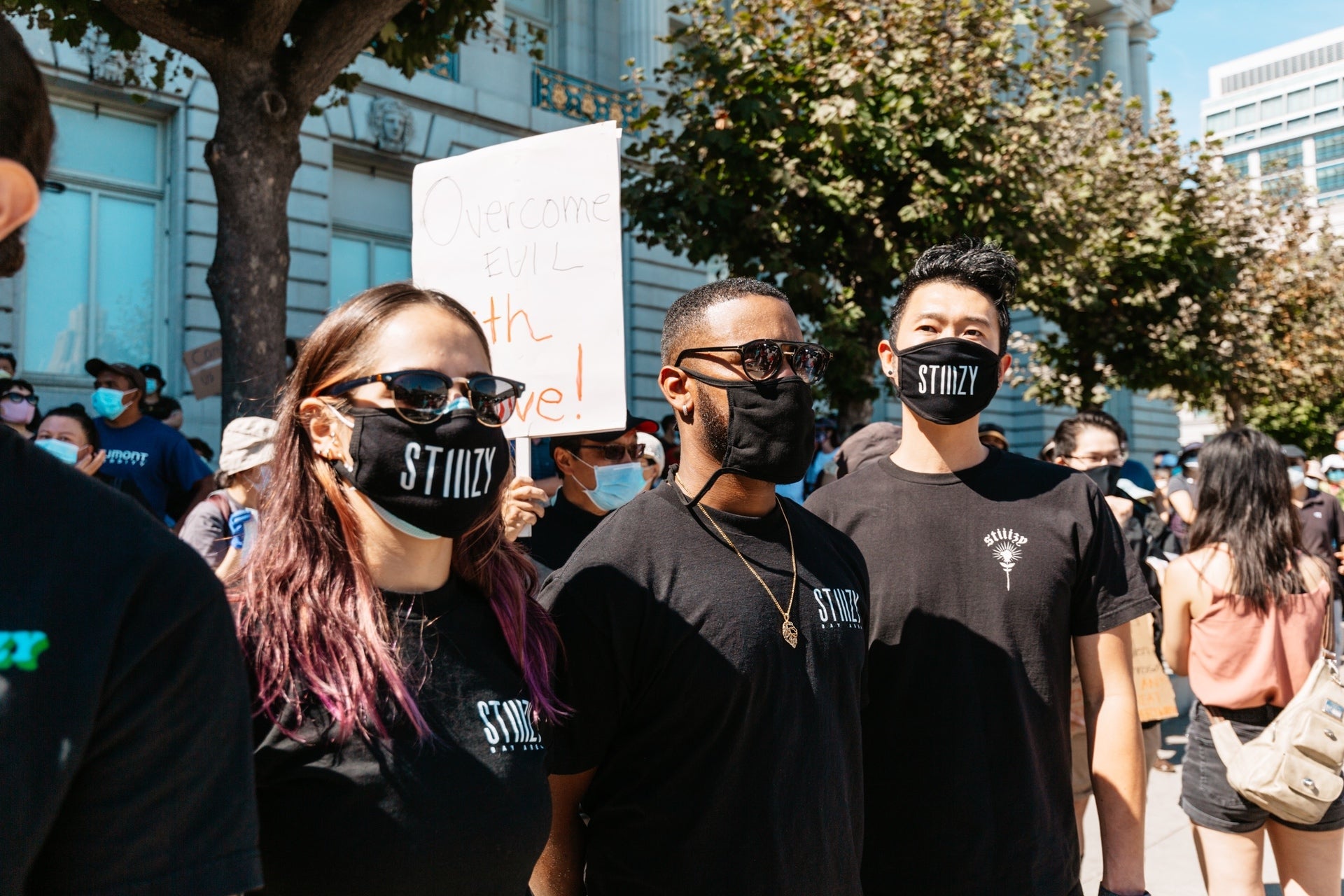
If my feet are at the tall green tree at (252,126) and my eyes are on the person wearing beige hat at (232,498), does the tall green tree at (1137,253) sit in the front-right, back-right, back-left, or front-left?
back-left

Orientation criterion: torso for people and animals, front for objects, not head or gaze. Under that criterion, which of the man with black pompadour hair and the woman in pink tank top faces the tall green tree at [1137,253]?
the woman in pink tank top

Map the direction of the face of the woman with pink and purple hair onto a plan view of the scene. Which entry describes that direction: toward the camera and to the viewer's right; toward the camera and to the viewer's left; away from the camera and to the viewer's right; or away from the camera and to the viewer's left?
toward the camera and to the viewer's right

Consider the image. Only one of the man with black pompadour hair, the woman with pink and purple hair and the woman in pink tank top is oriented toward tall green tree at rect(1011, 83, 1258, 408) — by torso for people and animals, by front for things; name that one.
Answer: the woman in pink tank top

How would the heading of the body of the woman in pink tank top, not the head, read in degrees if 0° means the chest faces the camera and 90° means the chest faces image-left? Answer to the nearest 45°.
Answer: approximately 180°

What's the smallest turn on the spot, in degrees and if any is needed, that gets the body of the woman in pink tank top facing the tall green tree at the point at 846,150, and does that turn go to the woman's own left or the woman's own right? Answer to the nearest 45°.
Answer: approximately 45° to the woman's own left

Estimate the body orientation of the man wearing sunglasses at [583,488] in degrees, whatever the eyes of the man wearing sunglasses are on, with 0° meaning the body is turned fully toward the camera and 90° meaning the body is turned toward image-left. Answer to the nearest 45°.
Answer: approximately 315°

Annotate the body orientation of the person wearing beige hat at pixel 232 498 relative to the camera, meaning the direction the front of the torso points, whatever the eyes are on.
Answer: to the viewer's right

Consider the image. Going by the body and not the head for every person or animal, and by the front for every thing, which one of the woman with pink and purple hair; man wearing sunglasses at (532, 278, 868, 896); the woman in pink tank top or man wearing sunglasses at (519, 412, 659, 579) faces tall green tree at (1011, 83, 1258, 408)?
the woman in pink tank top

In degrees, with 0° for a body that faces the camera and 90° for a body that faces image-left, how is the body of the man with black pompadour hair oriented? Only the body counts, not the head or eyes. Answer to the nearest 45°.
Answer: approximately 0°

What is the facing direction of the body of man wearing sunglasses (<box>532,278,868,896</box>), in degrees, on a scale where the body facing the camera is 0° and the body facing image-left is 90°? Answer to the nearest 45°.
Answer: approximately 315°

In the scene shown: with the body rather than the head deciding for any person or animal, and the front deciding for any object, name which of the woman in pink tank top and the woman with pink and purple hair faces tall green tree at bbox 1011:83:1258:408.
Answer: the woman in pink tank top

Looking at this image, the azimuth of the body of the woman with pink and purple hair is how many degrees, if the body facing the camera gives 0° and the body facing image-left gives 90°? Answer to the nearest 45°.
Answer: approximately 315°
